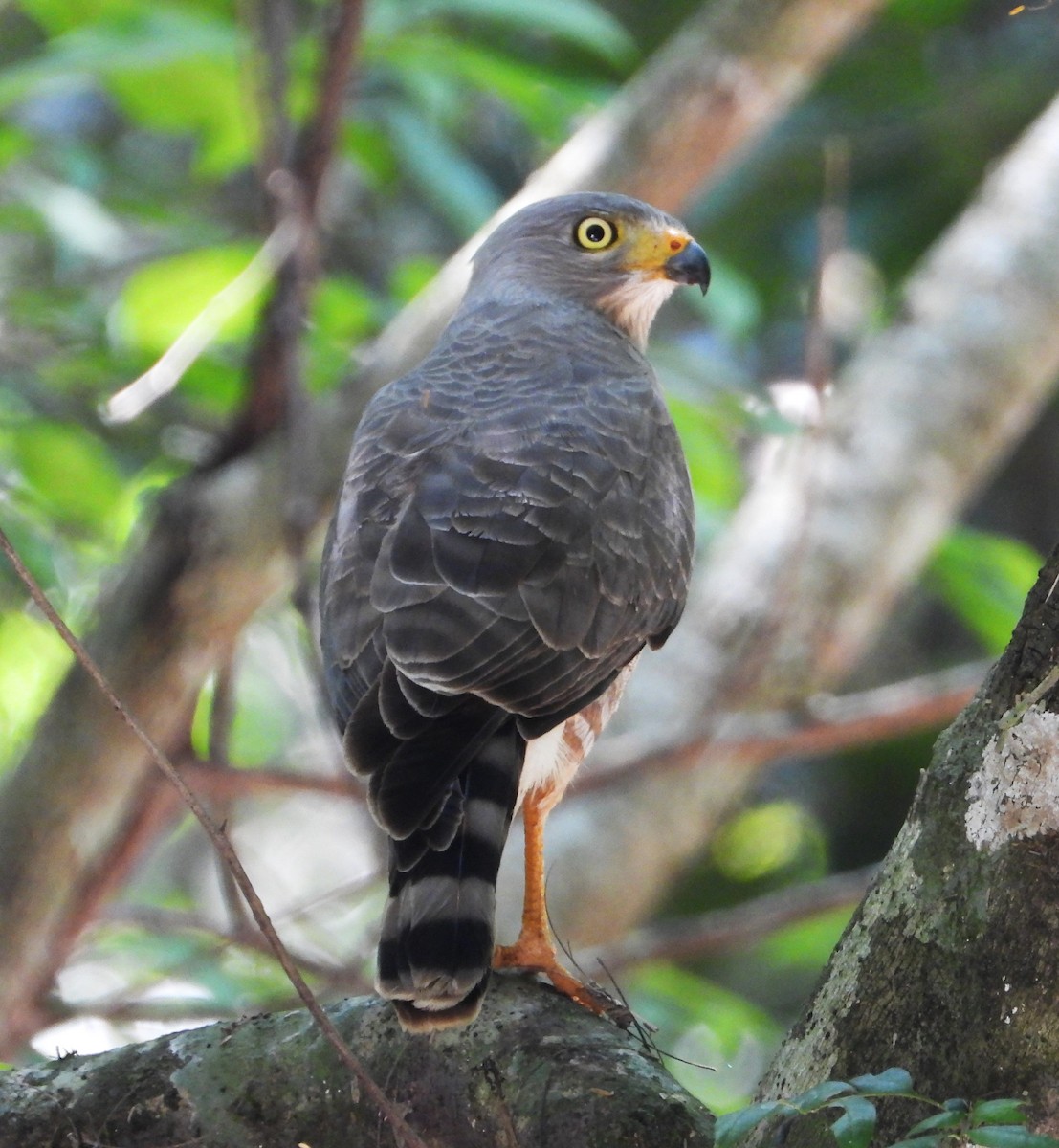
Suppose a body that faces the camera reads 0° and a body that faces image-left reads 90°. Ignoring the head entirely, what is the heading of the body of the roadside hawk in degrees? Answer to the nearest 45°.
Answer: approximately 225°

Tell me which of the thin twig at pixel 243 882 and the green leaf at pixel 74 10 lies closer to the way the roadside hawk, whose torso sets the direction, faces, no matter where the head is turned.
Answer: the green leaf

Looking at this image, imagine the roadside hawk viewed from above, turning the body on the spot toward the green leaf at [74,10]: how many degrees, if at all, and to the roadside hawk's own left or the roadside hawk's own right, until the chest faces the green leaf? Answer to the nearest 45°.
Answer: approximately 90° to the roadside hawk's own left

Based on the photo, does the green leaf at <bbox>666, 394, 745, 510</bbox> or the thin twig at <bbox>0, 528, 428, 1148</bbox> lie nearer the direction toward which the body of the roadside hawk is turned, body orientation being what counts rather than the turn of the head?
the green leaf

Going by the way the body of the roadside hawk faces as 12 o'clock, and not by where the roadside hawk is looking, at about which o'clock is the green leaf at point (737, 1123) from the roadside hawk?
The green leaf is roughly at 4 o'clock from the roadside hawk.

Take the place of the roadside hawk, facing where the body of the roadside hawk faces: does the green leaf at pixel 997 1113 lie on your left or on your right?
on your right

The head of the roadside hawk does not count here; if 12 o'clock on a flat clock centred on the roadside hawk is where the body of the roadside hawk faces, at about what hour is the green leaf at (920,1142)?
The green leaf is roughly at 4 o'clock from the roadside hawk.

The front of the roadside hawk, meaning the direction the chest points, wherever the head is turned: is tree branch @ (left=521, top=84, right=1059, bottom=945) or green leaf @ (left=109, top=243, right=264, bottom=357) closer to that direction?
the tree branch

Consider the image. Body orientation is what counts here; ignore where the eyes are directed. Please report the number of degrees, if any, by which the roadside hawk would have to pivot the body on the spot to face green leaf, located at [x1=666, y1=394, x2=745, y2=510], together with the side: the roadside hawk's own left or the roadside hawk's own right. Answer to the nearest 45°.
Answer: approximately 45° to the roadside hawk's own left
